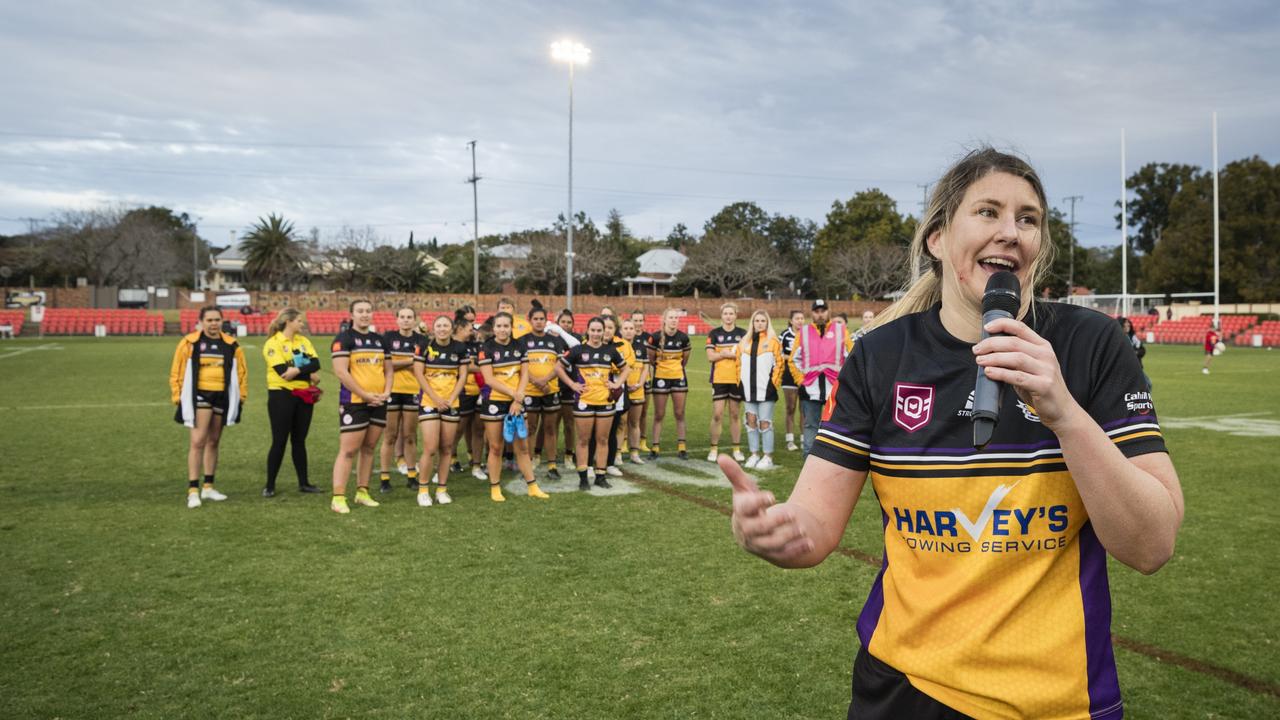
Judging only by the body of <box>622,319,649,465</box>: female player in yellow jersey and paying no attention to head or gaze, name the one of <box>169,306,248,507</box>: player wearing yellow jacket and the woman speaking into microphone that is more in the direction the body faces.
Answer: the woman speaking into microphone

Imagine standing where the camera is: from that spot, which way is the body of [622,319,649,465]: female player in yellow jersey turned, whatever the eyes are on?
toward the camera

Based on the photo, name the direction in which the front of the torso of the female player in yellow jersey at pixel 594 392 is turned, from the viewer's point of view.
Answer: toward the camera

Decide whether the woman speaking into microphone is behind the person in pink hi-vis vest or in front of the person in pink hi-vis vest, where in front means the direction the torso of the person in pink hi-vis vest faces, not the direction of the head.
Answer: in front

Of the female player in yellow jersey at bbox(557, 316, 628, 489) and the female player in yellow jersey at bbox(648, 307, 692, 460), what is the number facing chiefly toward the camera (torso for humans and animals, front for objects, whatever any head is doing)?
2

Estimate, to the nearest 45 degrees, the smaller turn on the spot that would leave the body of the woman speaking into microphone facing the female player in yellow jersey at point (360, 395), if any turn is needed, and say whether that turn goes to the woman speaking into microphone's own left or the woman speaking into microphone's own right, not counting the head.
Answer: approximately 135° to the woman speaking into microphone's own right

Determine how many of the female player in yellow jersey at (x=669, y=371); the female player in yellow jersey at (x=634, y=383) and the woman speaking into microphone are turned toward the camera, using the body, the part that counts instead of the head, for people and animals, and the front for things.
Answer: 3

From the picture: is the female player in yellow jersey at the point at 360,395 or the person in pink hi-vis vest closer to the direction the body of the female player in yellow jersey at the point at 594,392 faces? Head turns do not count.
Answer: the female player in yellow jersey
